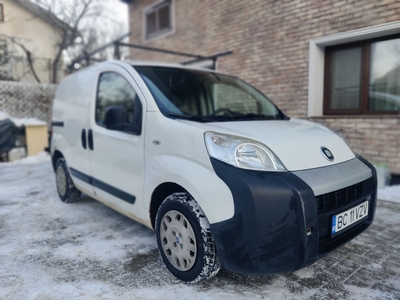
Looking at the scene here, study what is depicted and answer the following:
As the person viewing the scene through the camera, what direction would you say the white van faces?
facing the viewer and to the right of the viewer

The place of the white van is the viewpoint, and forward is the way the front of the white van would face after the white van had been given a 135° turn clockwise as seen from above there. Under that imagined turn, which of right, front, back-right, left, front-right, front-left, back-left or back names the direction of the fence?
front-right
